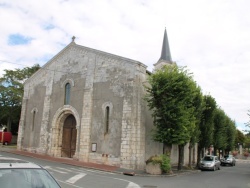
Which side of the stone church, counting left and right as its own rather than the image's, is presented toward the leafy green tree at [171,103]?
left

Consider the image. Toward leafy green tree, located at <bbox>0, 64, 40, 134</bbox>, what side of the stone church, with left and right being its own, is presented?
right

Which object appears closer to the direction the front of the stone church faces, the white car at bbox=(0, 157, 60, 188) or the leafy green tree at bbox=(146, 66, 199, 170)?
the white car

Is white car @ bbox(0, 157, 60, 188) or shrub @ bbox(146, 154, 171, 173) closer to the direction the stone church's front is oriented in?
the white car

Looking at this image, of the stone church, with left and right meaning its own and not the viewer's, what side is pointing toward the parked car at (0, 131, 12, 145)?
right

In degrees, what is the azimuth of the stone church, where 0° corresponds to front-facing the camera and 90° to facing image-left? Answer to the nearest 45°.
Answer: approximately 45°

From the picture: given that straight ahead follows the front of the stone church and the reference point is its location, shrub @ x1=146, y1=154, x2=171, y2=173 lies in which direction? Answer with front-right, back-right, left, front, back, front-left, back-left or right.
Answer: left

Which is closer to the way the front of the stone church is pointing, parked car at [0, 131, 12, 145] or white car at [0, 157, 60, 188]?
the white car

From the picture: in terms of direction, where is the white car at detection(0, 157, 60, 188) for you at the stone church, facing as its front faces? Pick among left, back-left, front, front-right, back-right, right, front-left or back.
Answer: front-left

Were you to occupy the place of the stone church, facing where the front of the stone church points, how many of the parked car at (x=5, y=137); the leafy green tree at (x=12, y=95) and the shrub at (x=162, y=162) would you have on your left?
1
